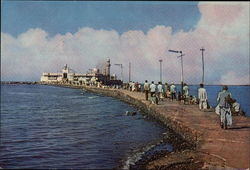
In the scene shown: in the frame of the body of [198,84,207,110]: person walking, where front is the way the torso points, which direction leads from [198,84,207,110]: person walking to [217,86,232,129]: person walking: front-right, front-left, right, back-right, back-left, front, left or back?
back

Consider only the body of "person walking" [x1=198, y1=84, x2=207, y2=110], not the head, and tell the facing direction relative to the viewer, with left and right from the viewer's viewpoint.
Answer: facing away from the viewer

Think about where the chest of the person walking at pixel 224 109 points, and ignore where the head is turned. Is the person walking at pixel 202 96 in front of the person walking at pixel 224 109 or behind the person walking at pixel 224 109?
in front

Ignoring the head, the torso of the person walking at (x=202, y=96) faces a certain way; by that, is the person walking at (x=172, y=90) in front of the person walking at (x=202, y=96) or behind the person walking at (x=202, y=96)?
in front

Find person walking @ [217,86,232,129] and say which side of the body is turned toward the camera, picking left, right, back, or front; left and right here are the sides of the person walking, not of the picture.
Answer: back

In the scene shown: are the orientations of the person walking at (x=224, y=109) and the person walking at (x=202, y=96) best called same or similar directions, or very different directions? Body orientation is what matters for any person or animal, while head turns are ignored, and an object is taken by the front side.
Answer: same or similar directions

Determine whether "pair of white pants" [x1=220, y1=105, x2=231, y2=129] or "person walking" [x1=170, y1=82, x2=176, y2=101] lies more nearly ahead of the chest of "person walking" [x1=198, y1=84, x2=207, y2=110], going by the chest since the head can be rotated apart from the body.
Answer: the person walking

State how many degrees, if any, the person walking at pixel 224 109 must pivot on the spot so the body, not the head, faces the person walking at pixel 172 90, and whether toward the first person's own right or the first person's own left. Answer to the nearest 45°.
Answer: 0° — they already face them
